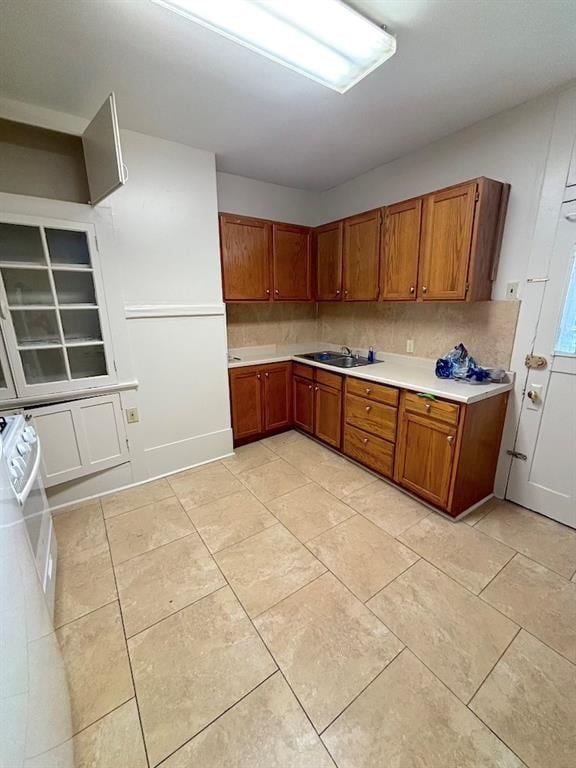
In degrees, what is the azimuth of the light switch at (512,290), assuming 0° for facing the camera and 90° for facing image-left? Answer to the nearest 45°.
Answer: approximately 0°

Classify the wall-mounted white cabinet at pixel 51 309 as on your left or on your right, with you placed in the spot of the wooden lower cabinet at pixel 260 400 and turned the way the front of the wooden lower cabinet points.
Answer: on your right

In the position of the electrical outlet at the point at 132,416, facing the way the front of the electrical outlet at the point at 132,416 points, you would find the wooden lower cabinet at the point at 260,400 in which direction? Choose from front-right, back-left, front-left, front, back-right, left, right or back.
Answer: left

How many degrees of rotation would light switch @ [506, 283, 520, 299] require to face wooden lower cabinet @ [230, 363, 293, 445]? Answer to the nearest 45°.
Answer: approximately 90° to its right

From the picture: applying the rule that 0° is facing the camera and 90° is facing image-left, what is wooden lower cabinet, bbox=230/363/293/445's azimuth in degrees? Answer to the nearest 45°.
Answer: approximately 315°

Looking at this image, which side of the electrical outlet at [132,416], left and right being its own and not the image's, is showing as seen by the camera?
front

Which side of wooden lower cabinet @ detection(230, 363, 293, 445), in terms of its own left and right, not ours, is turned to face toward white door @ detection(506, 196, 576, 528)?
front

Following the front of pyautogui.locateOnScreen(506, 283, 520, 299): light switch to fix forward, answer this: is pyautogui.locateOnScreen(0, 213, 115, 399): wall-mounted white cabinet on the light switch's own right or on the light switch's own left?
on the light switch's own right
